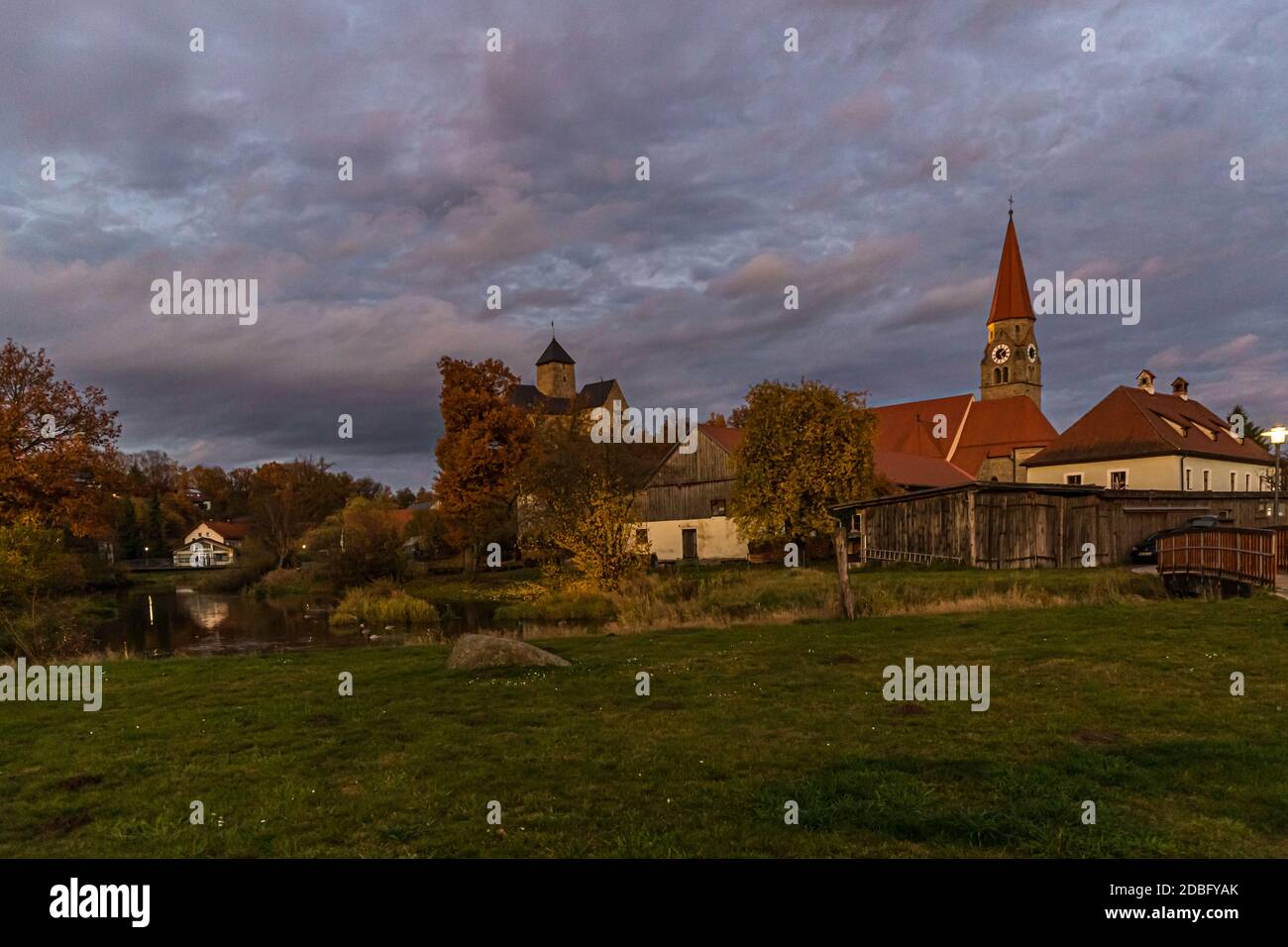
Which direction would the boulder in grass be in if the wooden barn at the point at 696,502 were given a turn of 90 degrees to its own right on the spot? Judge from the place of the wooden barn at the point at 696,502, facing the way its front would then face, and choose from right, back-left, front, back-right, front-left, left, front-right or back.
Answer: left

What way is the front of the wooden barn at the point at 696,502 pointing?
toward the camera

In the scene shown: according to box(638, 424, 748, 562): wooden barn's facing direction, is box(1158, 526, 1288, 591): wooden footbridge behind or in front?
in front

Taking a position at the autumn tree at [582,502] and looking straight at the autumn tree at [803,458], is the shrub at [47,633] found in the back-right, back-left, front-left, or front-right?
back-right
